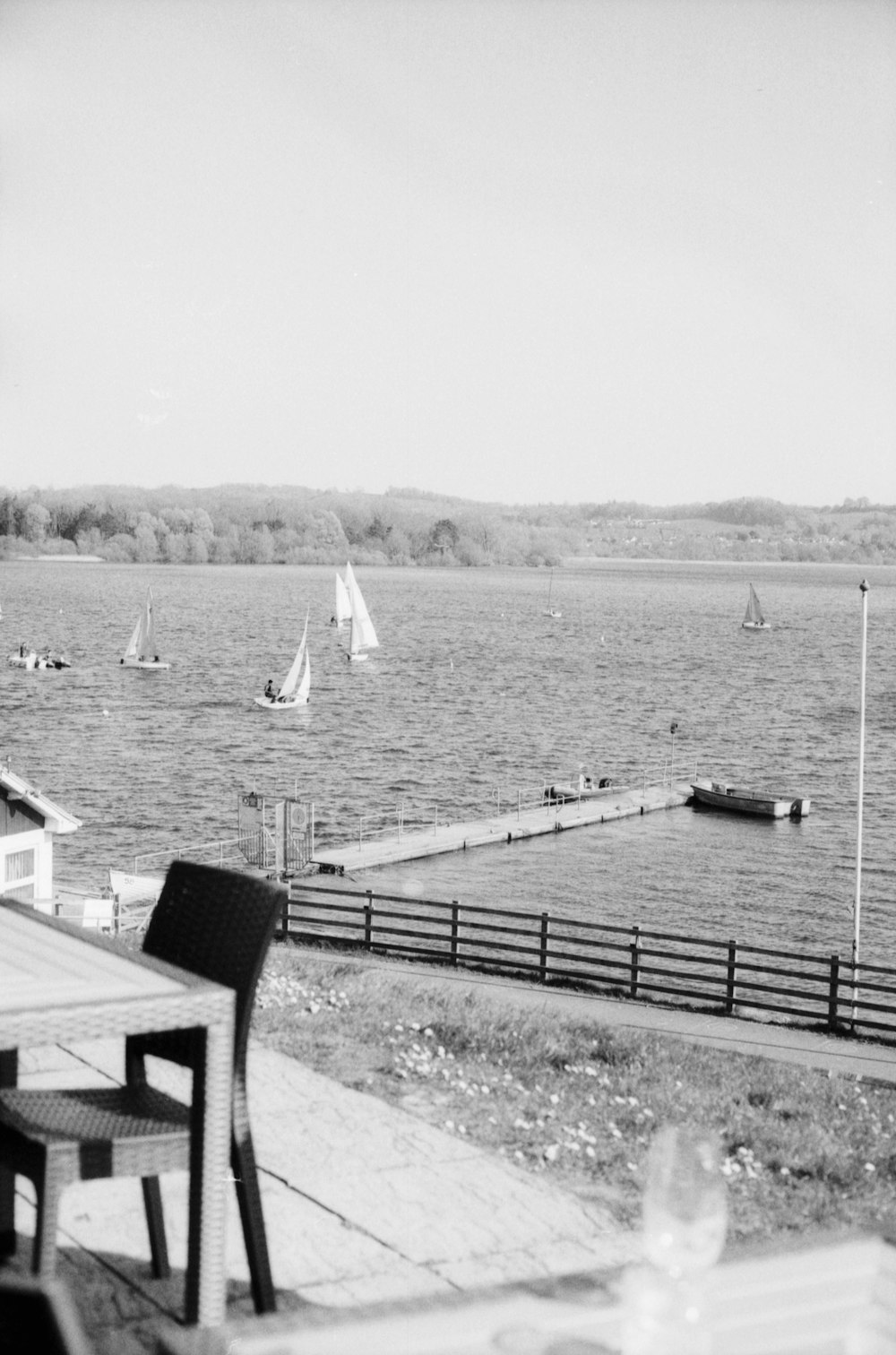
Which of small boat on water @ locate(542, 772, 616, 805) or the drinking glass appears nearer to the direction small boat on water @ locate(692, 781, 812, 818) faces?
the small boat on water

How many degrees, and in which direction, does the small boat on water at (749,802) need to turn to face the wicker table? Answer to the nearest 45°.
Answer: approximately 135° to its left

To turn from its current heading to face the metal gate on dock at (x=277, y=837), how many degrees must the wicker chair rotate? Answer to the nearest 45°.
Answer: approximately 135° to its right

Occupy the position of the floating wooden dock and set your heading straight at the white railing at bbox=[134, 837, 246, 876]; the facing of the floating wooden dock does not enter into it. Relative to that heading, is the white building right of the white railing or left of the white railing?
left

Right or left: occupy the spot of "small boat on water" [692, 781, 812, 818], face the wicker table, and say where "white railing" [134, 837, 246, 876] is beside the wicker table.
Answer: right

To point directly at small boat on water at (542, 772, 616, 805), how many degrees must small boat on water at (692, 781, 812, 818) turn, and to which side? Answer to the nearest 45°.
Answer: approximately 45° to its left

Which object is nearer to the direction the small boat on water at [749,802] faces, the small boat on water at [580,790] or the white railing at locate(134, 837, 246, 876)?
the small boat on water

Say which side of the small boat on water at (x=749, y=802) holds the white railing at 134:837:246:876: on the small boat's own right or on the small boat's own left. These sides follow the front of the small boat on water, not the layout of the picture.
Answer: on the small boat's own left

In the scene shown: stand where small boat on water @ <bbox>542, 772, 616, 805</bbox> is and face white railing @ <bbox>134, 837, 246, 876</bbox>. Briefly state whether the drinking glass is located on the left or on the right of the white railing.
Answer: left

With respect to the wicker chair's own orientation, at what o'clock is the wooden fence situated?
The wooden fence is roughly at 5 o'clock from the wicker chair.

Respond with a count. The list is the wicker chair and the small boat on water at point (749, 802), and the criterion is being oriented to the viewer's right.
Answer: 0

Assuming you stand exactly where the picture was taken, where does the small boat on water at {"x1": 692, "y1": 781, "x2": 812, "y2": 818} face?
facing away from the viewer and to the left of the viewer
